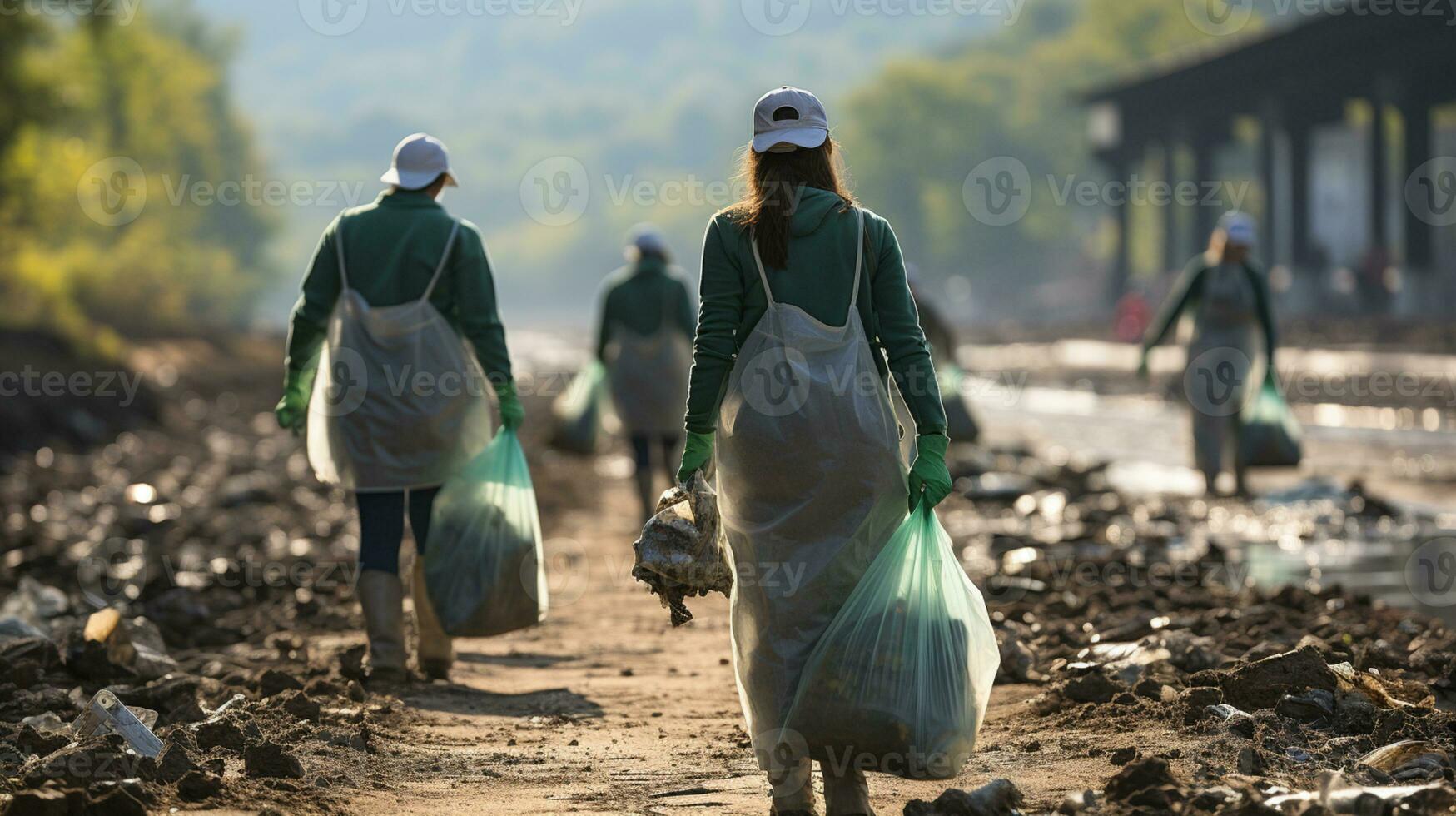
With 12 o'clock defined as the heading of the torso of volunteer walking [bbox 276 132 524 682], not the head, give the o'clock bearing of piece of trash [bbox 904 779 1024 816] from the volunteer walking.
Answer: The piece of trash is roughly at 5 o'clock from the volunteer walking.

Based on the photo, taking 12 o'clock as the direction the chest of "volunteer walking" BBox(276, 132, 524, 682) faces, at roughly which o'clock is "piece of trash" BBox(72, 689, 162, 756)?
The piece of trash is roughly at 7 o'clock from the volunteer walking.

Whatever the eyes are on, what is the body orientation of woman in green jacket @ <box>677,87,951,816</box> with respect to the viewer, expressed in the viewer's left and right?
facing away from the viewer

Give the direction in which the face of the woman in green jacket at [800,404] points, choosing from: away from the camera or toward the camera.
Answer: away from the camera

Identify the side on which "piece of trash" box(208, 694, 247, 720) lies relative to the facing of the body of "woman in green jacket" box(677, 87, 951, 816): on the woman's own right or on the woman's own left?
on the woman's own left

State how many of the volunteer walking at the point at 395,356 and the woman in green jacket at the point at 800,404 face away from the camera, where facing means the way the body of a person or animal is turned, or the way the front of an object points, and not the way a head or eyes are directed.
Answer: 2

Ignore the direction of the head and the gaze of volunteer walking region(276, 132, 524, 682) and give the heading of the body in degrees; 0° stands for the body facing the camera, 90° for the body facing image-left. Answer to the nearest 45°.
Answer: approximately 180°

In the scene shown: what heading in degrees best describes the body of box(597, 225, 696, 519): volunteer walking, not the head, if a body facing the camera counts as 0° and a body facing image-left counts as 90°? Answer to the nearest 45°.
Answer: approximately 180°

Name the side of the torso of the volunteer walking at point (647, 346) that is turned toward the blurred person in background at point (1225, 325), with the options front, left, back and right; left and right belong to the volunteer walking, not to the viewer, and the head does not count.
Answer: right
